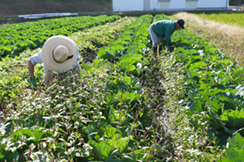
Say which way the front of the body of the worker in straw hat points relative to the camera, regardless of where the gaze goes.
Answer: toward the camera

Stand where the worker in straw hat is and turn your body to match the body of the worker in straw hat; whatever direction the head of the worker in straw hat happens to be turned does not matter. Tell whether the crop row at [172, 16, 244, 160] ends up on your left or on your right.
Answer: on your left

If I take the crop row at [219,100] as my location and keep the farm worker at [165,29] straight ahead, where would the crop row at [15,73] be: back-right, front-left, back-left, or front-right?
front-left

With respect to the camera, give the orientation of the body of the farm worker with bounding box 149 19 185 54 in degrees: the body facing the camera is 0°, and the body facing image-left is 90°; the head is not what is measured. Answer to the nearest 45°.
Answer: approximately 270°

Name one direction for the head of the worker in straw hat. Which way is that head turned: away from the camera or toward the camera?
toward the camera

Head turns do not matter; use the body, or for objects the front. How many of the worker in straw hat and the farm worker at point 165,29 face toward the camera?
1
